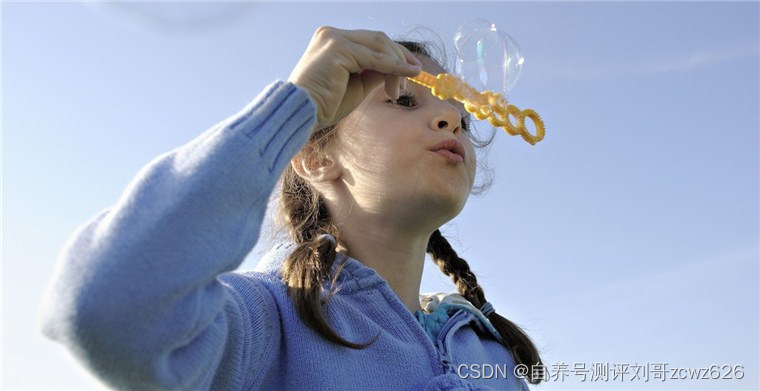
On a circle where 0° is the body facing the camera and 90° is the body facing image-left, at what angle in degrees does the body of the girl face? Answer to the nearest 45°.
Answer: approximately 315°
